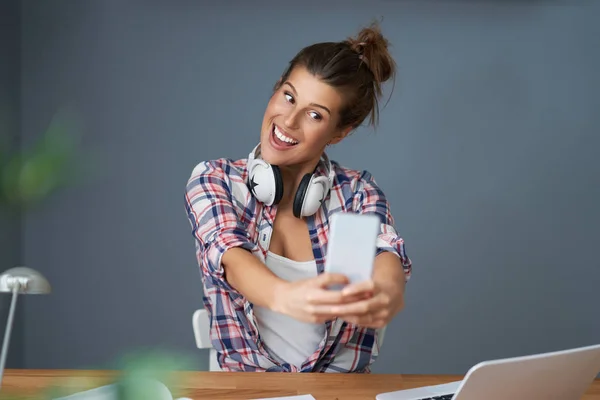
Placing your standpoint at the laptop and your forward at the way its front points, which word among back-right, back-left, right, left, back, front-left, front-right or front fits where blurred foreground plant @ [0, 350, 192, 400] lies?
back-left

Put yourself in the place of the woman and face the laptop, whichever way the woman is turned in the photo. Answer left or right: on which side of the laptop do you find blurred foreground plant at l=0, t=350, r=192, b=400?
right

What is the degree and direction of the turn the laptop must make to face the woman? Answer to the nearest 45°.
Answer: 0° — it already faces them

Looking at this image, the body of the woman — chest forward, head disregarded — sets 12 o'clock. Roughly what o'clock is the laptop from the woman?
The laptop is roughly at 11 o'clock from the woman.

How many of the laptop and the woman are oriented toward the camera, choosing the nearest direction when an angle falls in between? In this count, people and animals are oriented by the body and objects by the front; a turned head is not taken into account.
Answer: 1

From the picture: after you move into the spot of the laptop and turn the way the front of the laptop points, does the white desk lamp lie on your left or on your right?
on your left

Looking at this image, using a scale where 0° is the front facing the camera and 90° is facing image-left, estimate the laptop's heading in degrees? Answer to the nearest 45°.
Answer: approximately 135°

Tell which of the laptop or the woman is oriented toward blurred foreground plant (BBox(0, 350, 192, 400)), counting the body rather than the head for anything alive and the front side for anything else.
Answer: the woman
